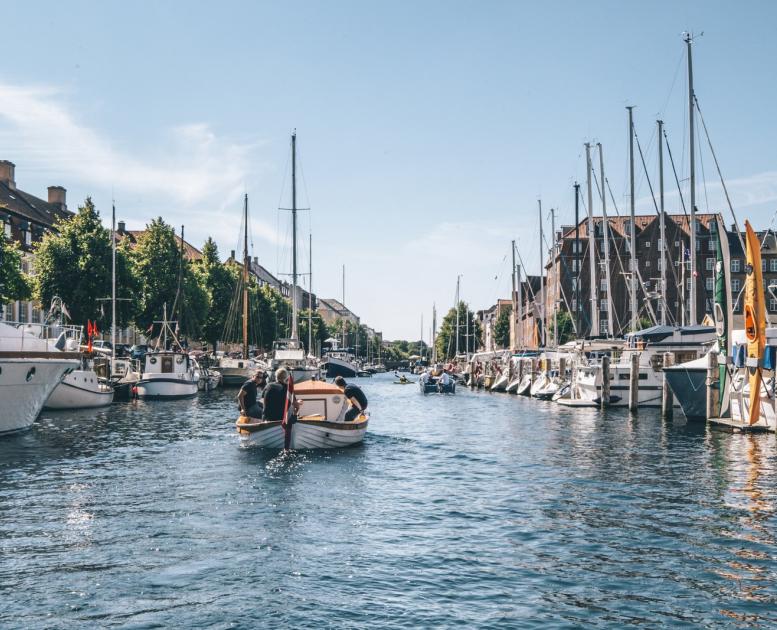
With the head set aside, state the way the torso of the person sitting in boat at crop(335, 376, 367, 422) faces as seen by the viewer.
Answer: to the viewer's left

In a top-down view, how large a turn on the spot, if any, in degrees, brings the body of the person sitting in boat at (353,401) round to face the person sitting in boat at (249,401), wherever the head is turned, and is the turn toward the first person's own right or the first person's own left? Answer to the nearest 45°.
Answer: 0° — they already face them

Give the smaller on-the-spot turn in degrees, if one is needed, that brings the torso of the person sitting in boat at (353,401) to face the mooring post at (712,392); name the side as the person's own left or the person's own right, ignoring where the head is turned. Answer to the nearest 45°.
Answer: approximately 135° to the person's own right

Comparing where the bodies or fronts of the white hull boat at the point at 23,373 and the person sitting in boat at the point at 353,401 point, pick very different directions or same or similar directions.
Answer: very different directions

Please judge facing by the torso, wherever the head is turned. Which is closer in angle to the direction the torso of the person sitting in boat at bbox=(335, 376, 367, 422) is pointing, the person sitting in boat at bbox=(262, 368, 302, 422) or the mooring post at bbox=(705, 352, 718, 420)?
the person sitting in boat

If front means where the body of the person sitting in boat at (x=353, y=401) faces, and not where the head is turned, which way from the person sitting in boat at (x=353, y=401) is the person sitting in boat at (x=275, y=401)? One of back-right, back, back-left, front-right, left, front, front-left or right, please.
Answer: front-left

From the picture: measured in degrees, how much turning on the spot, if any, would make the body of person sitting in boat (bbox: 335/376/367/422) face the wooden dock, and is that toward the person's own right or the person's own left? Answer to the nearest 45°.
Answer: approximately 180°
